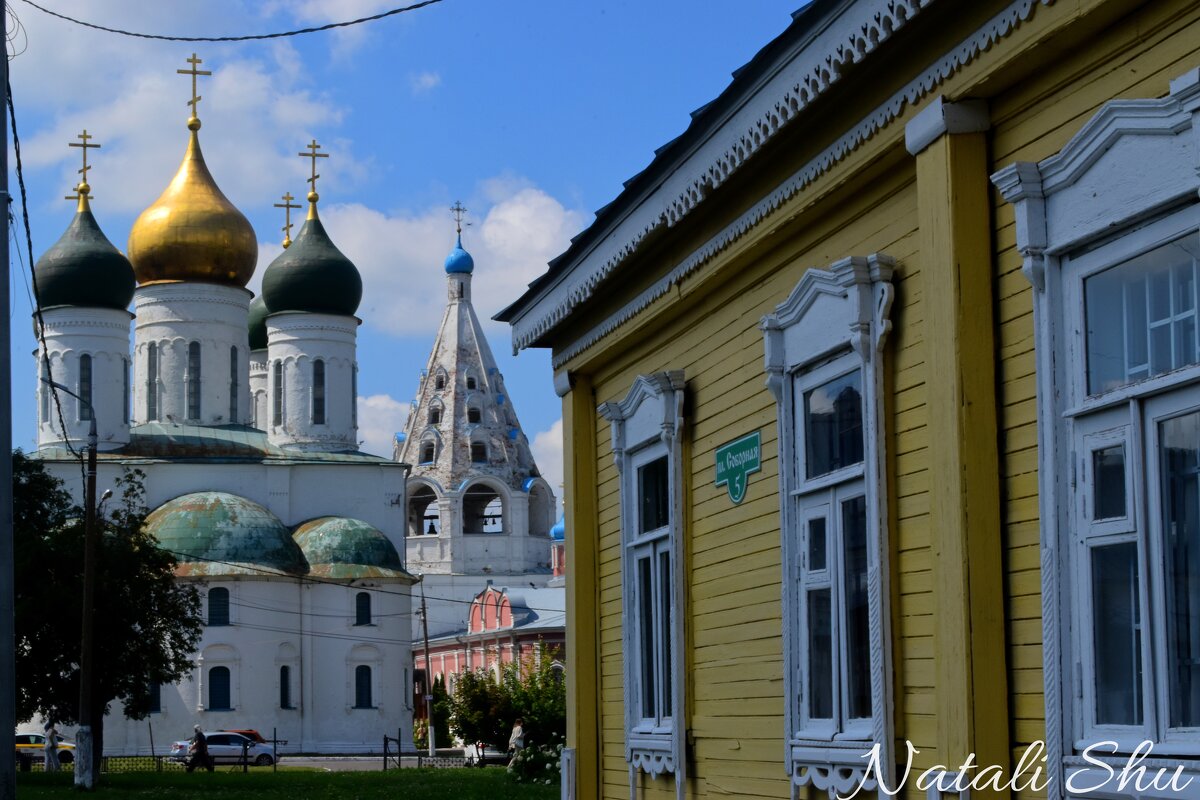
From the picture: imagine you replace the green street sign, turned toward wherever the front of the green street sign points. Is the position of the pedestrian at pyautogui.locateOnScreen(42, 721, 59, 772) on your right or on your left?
on your right

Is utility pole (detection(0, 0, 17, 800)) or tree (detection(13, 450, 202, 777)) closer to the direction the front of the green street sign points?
the utility pole

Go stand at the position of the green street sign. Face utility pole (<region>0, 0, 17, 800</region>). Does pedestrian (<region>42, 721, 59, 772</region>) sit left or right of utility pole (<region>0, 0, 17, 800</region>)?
right

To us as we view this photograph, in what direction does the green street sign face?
facing the viewer and to the left of the viewer

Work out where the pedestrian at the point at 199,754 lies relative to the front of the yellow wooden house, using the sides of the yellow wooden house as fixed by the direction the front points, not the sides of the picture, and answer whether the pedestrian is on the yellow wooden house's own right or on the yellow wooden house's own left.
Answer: on the yellow wooden house's own right

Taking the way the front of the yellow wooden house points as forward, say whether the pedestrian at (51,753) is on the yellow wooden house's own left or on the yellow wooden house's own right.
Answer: on the yellow wooden house's own right
